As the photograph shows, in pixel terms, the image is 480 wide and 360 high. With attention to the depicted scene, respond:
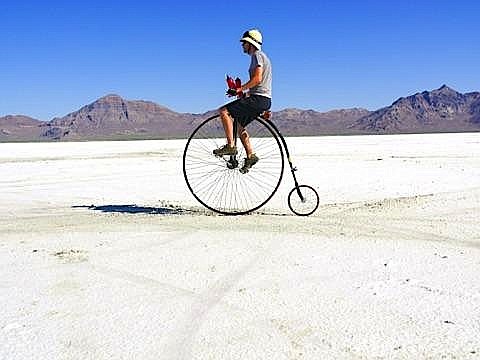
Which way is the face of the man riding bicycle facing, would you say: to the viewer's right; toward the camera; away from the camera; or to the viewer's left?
to the viewer's left

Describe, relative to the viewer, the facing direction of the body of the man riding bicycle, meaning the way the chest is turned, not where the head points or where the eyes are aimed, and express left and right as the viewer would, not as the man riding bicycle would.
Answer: facing to the left of the viewer
